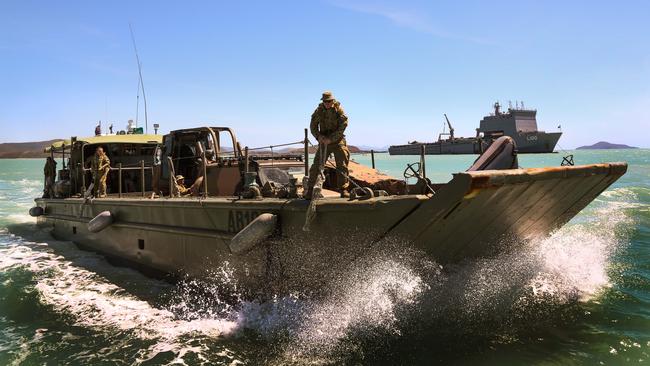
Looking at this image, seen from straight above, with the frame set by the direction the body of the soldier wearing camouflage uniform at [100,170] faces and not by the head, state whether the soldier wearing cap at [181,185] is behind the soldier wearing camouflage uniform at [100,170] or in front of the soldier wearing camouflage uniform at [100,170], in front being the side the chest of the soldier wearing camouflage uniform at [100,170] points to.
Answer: in front

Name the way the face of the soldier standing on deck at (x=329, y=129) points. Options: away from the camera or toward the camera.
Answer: toward the camera

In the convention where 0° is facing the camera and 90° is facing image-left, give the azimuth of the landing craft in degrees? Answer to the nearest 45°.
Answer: approximately 315°

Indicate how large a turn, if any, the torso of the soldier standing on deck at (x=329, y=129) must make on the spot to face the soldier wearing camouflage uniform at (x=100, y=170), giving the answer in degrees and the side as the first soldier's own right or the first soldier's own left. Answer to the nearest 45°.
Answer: approximately 135° to the first soldier's own right

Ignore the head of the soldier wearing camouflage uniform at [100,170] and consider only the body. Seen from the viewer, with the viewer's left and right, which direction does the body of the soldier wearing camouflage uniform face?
facing the viewer

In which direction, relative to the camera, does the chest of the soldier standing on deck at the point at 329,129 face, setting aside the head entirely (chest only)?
toward the camera

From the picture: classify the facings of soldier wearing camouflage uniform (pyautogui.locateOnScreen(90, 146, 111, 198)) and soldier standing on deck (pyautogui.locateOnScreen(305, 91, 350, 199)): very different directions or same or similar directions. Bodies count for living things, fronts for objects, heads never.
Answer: same or similar directions

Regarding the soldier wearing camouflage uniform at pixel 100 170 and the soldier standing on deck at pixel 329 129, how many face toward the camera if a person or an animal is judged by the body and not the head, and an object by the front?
2
